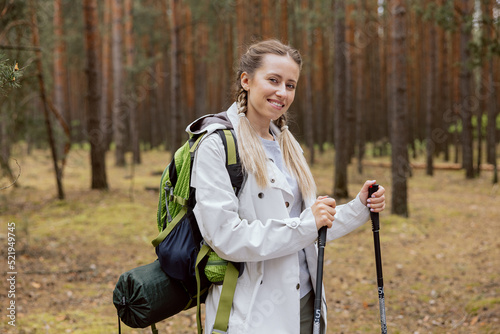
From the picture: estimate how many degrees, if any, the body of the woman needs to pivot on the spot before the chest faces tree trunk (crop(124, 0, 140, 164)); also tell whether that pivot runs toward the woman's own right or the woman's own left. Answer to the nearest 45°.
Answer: approximately 135° to the woman's own left

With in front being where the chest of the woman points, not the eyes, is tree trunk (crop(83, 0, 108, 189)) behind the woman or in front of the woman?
behind

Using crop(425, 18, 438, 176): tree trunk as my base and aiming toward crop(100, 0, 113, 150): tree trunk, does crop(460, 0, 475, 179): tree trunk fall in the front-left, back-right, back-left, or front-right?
back-left

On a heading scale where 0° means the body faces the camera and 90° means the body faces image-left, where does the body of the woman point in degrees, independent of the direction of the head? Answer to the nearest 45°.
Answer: approximately 315°

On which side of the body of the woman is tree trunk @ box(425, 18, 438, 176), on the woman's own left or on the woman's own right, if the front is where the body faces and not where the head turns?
on the woman's own left

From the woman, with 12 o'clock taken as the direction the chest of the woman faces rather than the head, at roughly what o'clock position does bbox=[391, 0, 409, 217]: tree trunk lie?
The tree trunk is roughly at 8 o'clock from the woman.

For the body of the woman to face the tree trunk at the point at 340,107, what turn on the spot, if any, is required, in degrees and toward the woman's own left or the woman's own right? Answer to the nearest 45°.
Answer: approximately 135° to the woman's own left
